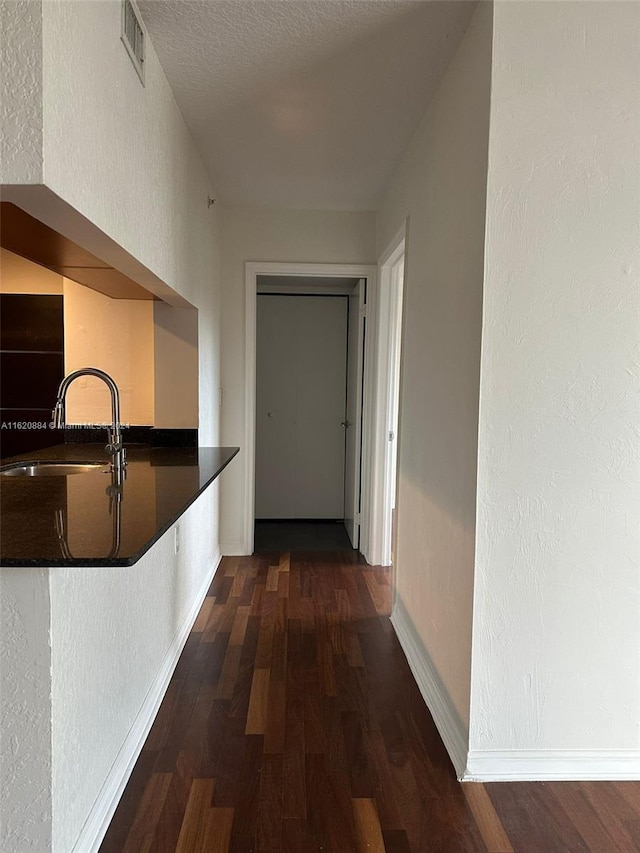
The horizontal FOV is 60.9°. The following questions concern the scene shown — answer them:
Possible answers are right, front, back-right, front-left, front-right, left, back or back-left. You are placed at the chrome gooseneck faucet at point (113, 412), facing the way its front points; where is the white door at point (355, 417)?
back-right

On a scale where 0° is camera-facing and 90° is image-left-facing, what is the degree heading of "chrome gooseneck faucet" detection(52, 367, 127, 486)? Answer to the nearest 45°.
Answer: approximately 90°

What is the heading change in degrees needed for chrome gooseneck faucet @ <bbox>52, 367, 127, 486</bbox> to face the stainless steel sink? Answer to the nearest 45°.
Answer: approximately 45° to its right

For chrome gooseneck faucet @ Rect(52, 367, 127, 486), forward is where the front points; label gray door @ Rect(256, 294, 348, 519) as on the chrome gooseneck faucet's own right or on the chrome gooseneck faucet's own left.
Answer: on the chrome gooseneck faucet's own right
